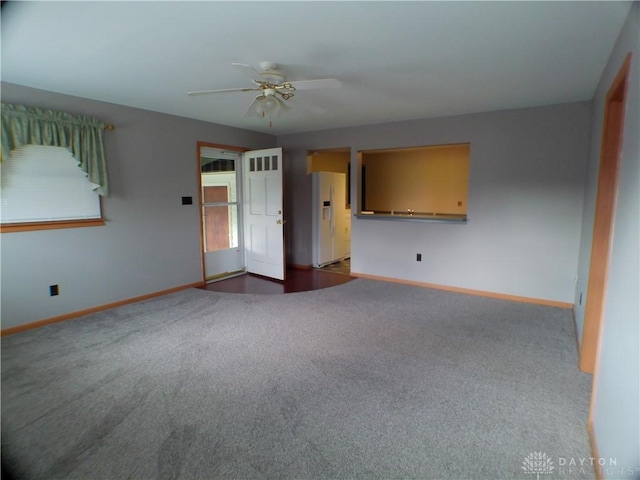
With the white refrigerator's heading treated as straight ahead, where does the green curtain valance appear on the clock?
The green curtain valance is roughly at 3 o'clock from the white refrigerator.

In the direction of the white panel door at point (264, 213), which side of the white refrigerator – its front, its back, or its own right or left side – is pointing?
right

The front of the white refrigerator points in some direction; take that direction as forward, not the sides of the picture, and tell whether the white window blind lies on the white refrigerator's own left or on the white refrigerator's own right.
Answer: on the white refrigerator's own right

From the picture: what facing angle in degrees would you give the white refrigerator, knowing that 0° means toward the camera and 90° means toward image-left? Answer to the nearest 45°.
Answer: approximately 315°

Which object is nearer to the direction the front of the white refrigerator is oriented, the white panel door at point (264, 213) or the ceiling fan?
the ceiling fan

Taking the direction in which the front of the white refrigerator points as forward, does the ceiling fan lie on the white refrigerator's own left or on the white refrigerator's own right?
on the white refrigerator's own right
